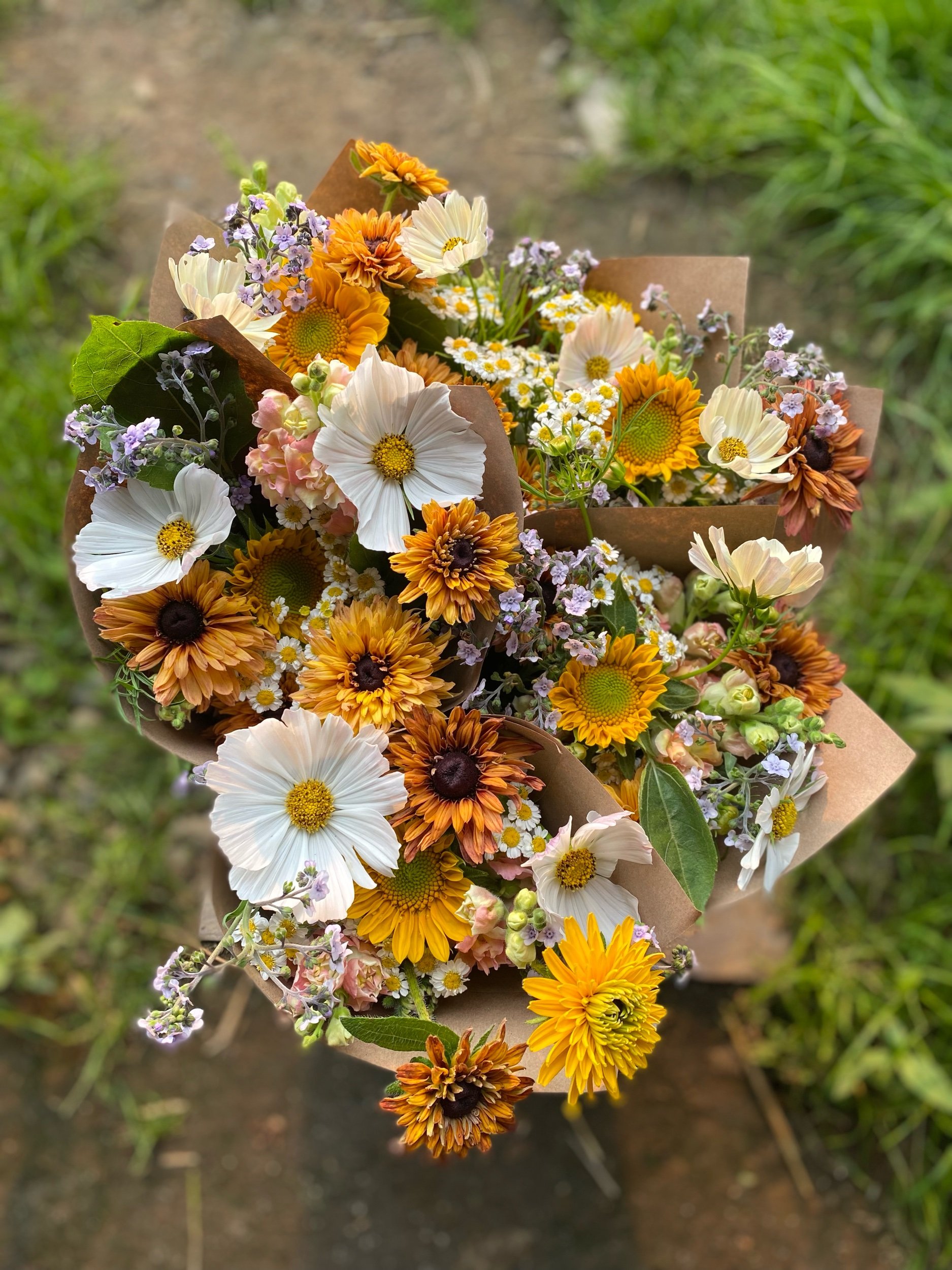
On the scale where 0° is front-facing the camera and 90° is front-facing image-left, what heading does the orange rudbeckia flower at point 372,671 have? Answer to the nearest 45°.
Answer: approximately 0°

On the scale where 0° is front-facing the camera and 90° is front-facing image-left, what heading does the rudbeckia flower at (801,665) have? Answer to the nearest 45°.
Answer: approximately 45°
